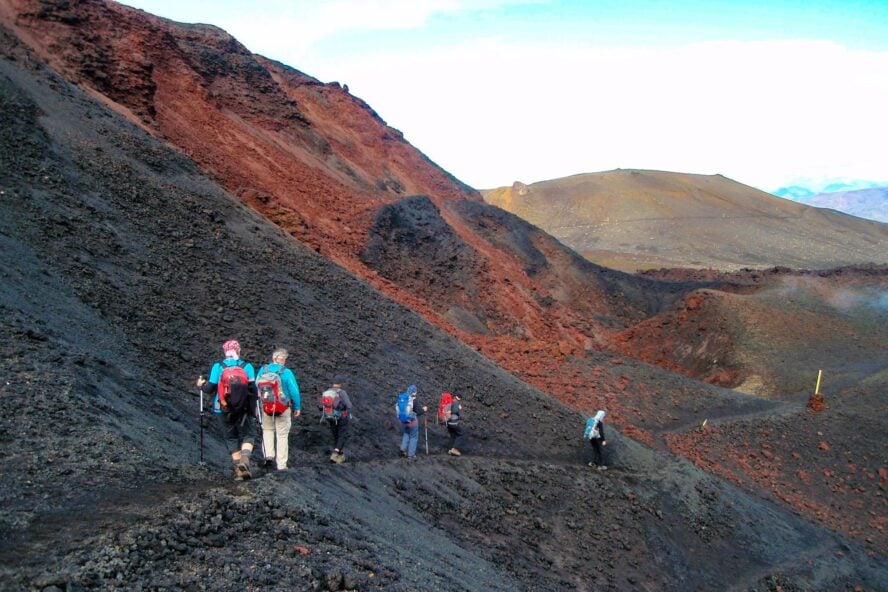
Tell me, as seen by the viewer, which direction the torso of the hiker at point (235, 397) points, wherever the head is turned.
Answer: away from the camera

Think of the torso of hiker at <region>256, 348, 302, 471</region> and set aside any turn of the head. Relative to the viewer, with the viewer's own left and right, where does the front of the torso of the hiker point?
facing away from the viewer and to the right of the viewer

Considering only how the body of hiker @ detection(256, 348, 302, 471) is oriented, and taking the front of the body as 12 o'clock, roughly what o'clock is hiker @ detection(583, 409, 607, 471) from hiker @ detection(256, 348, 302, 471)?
hiker @ detection(583, 409, 607, 471) is roughly at 12 o'clock from hiker @ detection(256, 348, 302, 471).

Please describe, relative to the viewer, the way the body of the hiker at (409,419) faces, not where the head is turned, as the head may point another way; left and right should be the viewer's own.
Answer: facing away from the viewer and to the right of the viewer

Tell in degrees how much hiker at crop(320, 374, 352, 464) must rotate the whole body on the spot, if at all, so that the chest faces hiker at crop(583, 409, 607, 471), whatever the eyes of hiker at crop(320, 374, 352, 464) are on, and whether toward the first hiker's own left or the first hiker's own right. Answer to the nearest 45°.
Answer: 0° — they already face them

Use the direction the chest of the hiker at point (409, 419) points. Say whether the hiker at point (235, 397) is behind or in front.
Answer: behind

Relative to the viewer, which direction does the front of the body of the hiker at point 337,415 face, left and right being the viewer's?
facing away from the viewer and to the right of the viewer

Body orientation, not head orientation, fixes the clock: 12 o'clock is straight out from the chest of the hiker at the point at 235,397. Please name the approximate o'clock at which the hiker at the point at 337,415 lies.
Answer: the hiker at the point at 337,415 is roughly at 1 o'clock from the hiker at the point at 235,397.
